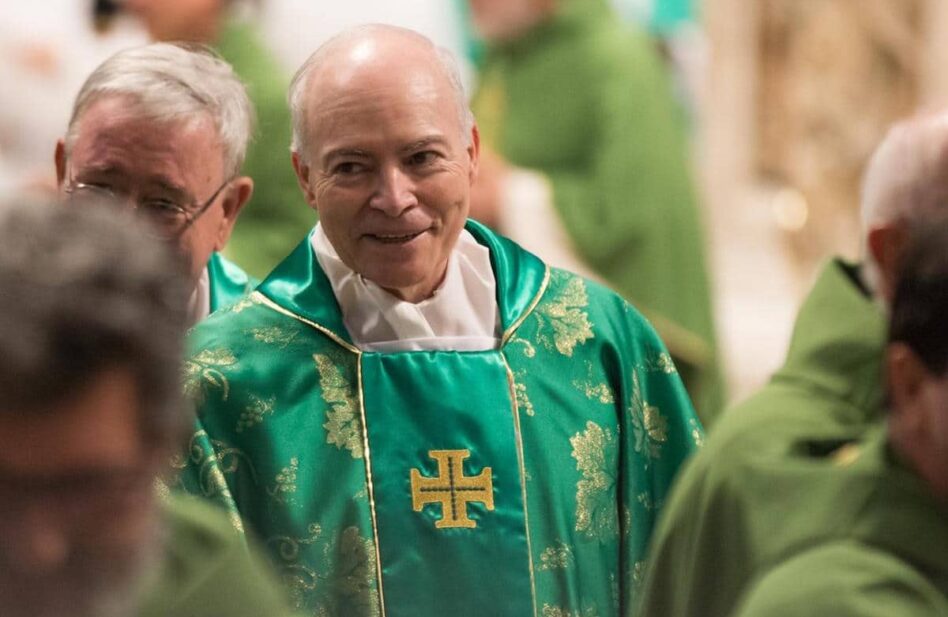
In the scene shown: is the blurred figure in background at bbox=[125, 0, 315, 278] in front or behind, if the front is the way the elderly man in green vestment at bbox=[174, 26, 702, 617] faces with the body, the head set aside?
behind

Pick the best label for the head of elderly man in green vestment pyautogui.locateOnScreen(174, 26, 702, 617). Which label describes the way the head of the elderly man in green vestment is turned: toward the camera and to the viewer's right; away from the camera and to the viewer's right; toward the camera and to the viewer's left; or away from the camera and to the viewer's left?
toward the camera and to the viewer's left

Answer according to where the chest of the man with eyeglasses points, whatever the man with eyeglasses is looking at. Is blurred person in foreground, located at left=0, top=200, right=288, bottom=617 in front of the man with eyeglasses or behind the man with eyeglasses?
in front

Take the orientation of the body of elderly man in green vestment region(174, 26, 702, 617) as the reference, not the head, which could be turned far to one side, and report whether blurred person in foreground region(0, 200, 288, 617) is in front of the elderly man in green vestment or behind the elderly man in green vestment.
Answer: in front

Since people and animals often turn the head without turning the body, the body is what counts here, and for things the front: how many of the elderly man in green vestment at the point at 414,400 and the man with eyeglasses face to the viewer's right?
0

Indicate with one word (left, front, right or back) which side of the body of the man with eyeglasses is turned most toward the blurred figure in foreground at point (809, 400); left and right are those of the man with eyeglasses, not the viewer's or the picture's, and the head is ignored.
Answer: left
